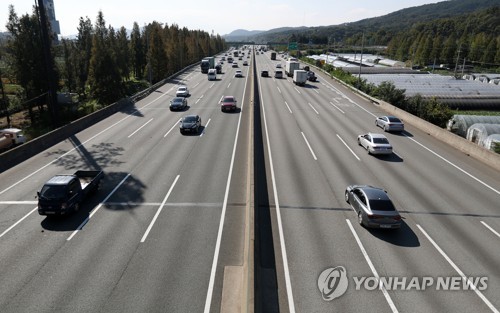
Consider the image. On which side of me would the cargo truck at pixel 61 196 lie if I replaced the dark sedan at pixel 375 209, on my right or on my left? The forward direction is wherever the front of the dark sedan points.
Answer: on my left

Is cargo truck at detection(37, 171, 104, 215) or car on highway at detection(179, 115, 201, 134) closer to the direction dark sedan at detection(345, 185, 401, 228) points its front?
the car on highway

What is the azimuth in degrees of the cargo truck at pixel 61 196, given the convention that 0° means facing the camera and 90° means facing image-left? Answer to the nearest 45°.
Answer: approximately 45°

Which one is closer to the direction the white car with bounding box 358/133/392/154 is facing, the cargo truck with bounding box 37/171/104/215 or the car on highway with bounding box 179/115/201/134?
the car on highway

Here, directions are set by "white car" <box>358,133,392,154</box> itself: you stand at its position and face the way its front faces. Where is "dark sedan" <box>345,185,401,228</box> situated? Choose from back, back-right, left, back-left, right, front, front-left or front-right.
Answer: back-left

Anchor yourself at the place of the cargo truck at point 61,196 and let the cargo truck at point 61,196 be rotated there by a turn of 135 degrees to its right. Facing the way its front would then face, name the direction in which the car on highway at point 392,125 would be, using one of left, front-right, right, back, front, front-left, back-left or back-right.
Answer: right

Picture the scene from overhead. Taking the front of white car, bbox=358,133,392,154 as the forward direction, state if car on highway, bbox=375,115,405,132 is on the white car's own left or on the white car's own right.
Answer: on the white car's own right

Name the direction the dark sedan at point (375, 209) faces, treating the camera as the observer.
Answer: facing away from the viewer and to the left of the viewer

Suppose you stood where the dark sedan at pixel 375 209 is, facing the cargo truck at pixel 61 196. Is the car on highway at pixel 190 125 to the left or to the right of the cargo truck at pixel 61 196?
right

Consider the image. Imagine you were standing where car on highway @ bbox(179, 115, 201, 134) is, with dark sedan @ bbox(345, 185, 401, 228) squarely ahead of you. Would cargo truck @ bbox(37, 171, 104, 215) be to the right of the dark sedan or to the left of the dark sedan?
right

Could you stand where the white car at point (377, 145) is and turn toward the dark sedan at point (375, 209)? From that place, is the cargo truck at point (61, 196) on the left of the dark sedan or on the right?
right

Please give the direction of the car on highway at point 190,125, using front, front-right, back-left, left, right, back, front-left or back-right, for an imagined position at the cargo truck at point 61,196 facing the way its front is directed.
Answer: back

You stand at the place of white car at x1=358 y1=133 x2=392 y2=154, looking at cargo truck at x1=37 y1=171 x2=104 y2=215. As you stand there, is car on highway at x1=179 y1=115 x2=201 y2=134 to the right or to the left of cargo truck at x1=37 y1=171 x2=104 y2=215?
right

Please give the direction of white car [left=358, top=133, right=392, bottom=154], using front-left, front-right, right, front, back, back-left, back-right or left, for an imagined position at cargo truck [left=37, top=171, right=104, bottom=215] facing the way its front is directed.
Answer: back-left

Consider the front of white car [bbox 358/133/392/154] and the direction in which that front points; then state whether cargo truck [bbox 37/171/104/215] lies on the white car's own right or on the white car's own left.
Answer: on the white car's own left
